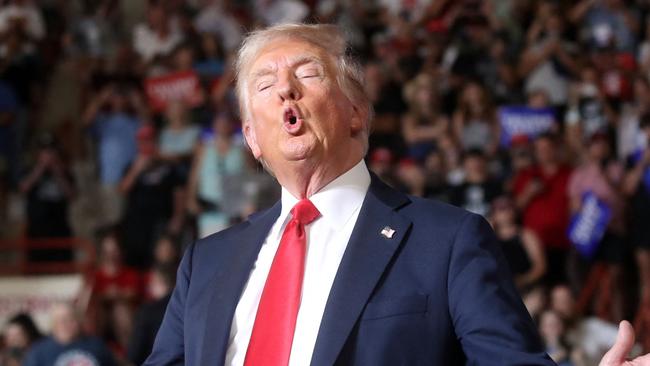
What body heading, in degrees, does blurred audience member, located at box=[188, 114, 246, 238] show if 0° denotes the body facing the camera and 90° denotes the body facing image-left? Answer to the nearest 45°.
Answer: approximately 0°

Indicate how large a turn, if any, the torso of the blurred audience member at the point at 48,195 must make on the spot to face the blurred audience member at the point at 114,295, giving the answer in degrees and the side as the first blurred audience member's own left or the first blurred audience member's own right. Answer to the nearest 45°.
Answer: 0° — they already face them

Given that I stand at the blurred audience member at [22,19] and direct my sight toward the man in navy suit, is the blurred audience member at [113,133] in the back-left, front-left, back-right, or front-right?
front-left

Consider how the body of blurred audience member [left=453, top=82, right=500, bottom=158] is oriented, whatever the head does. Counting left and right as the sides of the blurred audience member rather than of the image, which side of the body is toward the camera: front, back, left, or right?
front

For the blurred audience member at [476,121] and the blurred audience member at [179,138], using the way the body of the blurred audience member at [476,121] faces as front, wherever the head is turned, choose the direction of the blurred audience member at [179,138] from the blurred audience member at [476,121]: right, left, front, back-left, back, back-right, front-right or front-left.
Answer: right

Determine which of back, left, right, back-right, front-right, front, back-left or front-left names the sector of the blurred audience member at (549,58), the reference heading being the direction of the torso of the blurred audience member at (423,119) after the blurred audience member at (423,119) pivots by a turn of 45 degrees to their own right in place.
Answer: back

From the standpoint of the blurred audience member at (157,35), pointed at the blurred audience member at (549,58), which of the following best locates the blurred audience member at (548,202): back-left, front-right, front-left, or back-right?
front-right

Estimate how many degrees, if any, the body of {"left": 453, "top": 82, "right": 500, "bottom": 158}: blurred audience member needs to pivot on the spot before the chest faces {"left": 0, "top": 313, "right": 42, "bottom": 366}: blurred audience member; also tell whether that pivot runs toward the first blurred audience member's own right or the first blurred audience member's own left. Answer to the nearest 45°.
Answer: approximately 45° to the first blurred audience member's own right

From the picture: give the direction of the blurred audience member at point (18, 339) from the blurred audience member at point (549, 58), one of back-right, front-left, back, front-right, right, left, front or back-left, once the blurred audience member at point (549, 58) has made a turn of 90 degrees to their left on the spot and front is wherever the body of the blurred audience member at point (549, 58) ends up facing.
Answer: back-right

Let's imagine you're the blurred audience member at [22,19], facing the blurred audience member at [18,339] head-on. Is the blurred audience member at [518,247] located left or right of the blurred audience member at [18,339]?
left

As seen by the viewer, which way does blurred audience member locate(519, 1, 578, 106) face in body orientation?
toward the camera

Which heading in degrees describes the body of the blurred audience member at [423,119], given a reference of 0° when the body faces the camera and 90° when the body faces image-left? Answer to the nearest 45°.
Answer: approximately 0°

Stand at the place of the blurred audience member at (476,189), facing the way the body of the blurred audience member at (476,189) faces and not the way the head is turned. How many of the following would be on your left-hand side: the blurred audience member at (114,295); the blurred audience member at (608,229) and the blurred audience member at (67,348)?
1

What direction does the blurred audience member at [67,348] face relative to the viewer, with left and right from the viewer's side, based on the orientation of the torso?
facing the viewer

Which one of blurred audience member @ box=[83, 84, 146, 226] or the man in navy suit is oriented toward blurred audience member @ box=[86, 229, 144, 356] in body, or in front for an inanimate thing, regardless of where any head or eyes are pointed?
blurred audience member @ box=[83, 84, 146, 226]

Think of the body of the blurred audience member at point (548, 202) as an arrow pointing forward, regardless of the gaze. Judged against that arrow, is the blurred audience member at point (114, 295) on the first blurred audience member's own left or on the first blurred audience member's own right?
on the first blurred audience member's own right
